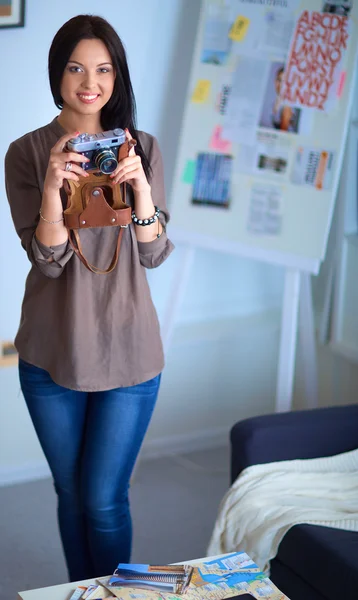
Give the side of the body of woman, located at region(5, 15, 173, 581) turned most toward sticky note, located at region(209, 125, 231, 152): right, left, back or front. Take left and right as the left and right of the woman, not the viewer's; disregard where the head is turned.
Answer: back

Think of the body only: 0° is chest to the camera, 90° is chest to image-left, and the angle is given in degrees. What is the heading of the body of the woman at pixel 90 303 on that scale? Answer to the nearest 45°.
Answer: approximately 0°

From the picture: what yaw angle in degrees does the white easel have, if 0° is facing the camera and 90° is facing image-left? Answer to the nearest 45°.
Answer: approximately 45°

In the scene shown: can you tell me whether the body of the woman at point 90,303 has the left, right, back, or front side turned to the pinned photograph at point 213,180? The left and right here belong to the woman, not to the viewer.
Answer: back

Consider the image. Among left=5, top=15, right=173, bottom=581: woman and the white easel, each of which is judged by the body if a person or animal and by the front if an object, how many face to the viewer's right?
0

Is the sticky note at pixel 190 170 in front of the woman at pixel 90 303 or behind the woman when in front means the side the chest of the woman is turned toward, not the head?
behind

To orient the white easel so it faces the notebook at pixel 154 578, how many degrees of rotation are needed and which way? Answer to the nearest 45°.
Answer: approximately 45° to its left

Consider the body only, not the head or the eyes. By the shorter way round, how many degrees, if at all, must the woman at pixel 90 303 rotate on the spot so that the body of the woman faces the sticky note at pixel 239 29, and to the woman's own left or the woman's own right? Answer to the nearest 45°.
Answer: approximately 180°

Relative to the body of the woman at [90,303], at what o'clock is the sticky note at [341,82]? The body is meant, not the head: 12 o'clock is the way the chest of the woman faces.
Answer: The sticky note is roughly at 7 o'clock from the woman.

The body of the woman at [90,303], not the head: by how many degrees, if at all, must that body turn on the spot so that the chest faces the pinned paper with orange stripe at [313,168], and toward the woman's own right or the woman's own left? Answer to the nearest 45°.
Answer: approximately 135° to the woman's own left
